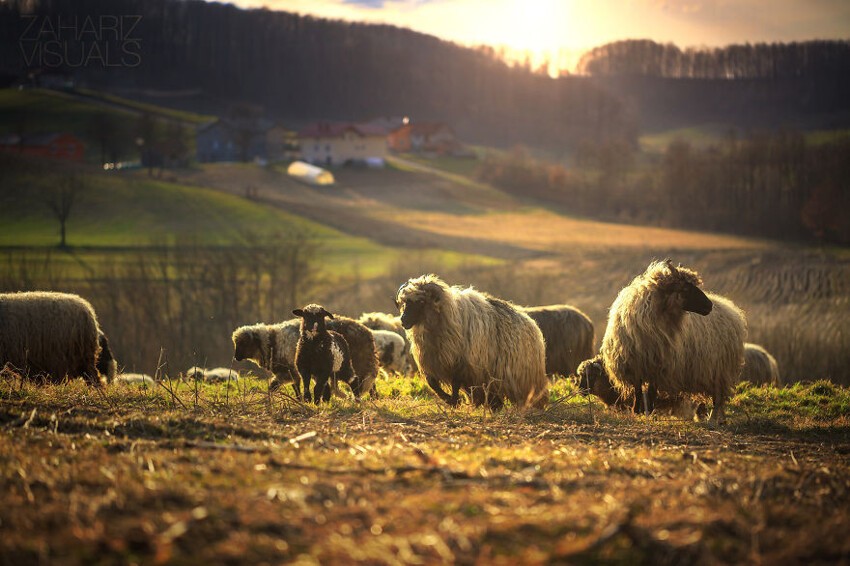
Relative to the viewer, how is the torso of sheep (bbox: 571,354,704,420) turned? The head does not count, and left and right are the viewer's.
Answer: facing to the left of the viewer

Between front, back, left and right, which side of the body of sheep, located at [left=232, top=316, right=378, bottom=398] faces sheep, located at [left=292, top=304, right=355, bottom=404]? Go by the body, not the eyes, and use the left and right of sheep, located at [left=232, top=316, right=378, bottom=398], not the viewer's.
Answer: left

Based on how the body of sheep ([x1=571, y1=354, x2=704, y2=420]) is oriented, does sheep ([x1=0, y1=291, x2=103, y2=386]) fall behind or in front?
in front

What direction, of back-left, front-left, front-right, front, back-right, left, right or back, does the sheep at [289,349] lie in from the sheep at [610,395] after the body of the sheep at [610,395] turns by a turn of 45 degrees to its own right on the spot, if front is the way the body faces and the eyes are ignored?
front-left
